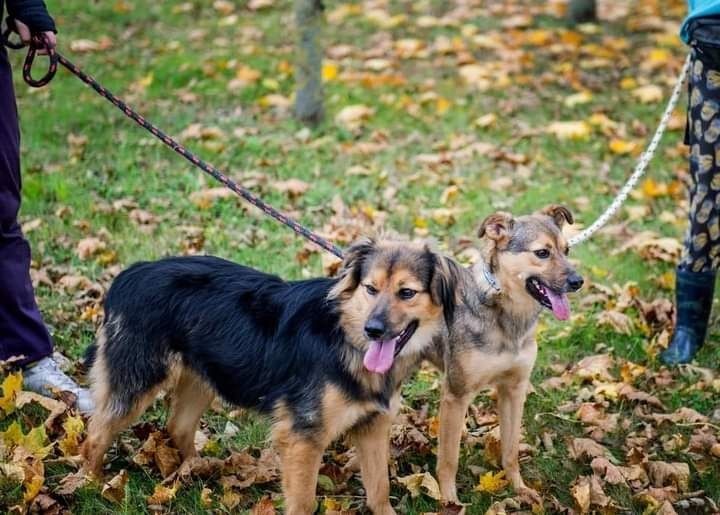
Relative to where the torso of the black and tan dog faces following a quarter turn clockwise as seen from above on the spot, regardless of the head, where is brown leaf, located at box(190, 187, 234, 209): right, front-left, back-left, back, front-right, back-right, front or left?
back-right

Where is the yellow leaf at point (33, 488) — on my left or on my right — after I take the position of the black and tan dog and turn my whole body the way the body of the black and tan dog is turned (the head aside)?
on my right

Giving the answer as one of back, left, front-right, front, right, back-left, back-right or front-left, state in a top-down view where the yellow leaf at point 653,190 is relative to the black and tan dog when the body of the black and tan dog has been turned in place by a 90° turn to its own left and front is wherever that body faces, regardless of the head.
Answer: front

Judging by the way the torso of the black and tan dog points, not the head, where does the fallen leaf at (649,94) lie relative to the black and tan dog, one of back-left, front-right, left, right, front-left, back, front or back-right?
left

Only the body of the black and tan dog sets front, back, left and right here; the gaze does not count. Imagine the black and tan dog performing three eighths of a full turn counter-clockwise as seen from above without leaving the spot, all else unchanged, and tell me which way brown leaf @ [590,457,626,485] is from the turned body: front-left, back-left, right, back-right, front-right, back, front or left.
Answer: right

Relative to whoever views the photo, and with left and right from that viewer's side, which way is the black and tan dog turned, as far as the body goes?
facing the viewer and to the right of the viewer

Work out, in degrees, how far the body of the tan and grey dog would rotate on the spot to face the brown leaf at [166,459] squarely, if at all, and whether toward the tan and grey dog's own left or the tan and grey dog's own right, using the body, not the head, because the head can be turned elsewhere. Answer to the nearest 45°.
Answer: approximately 135° to the tan and grey dog's own right

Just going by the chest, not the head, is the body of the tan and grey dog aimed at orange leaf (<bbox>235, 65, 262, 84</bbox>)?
no

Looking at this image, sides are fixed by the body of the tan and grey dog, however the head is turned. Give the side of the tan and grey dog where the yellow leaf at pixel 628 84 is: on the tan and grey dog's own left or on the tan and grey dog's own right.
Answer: on the tan and grey dog's own left

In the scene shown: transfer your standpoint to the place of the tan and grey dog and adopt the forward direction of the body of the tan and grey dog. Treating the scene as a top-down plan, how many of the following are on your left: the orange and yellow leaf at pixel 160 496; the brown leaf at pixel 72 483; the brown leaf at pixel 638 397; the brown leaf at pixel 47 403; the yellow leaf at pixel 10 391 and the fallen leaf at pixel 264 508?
1

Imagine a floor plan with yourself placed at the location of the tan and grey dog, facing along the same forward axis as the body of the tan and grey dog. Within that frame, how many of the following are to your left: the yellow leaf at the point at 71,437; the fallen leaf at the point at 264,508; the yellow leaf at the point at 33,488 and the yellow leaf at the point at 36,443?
0

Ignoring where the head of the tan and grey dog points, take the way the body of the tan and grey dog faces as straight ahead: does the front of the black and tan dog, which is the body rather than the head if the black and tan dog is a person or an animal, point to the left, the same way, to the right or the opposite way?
the same way

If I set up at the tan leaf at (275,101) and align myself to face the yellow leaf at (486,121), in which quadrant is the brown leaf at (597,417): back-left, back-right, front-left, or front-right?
front-right

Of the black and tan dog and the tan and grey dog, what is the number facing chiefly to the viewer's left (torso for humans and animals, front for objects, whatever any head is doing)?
0

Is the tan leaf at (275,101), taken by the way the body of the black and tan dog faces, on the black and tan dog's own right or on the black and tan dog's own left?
on the black and tan dog's own left
